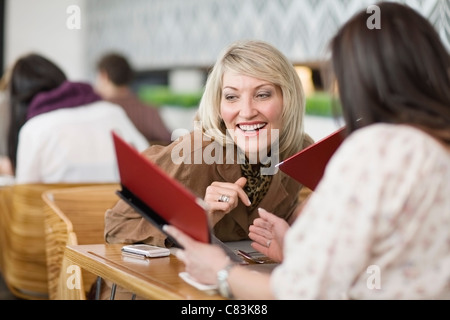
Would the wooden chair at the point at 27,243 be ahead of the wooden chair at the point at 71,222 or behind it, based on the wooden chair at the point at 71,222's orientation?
behind

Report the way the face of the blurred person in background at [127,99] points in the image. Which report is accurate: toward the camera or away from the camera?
away from the camera

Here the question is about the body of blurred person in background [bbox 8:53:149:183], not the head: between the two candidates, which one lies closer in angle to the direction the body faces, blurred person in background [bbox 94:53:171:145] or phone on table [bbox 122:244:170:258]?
the blurred person in background

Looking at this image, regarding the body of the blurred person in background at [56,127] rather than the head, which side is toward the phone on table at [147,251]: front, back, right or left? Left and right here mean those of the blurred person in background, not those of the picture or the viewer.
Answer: back

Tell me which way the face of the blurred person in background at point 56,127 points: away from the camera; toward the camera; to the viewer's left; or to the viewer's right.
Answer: away from the camera

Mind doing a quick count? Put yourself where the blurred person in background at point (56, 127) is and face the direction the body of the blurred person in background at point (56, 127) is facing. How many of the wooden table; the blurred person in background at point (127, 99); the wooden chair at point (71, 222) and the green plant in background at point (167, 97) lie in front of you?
2

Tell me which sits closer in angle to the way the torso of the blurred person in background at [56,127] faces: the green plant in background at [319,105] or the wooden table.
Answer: the green plant in background

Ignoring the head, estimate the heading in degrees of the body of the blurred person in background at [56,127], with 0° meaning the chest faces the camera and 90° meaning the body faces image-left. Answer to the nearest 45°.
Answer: approximately 180°

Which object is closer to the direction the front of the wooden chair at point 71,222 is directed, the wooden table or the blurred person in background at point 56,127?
the wooden table
